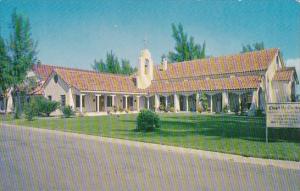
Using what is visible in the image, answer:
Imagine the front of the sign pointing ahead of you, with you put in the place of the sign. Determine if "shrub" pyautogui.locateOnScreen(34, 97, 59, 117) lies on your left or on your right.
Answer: on your right

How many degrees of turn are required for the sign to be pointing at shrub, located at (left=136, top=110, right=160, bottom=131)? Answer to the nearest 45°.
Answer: approximately 90° to its right

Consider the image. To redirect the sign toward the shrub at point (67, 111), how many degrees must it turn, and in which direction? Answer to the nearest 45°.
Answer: approximately 135° to its right

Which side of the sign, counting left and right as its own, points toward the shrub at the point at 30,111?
right

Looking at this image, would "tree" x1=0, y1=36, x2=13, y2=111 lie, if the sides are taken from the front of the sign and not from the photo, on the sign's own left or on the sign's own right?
on the sign's own right

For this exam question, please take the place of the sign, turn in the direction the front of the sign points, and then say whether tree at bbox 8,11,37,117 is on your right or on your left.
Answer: on your right

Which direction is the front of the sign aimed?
toward the camera
